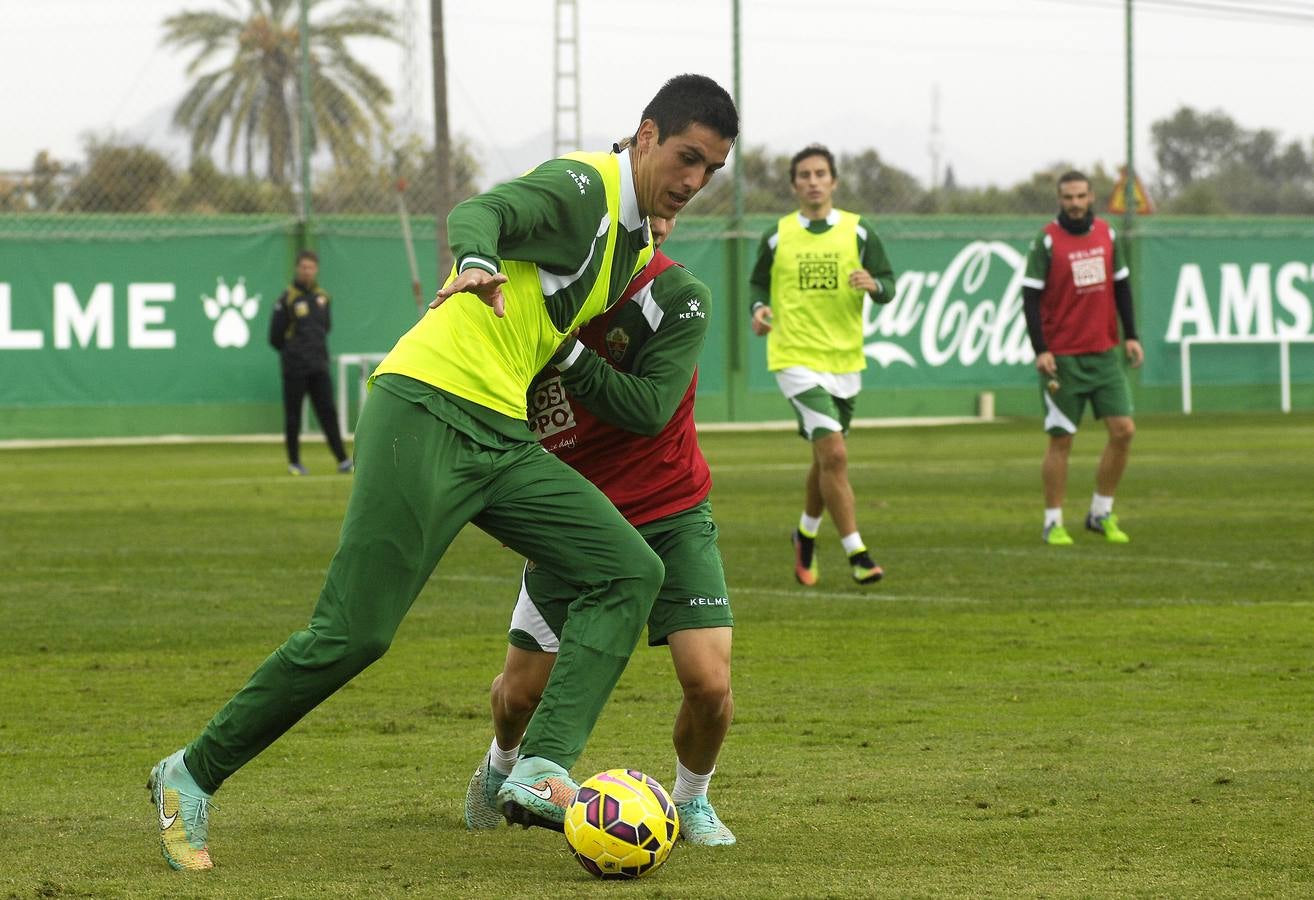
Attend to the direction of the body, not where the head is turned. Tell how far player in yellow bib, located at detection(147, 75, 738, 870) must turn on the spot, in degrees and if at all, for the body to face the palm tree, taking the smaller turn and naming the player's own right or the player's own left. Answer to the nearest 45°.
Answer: approximately 135° to the player's own left

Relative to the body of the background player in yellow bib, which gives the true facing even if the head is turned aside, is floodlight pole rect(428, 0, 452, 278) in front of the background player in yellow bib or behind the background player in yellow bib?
behind

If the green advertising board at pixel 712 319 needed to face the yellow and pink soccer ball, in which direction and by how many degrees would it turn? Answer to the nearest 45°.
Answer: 0° — it already faces it

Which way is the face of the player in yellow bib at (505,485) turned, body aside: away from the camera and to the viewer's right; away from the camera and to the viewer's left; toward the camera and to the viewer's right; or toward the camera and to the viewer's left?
toward the camera and to the viewer's right

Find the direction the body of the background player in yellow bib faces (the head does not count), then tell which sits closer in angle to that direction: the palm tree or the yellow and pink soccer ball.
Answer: the yellow and pink soccer ball

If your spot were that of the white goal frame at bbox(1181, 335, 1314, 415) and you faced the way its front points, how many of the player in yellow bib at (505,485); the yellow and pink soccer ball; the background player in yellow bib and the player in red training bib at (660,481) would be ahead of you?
4
